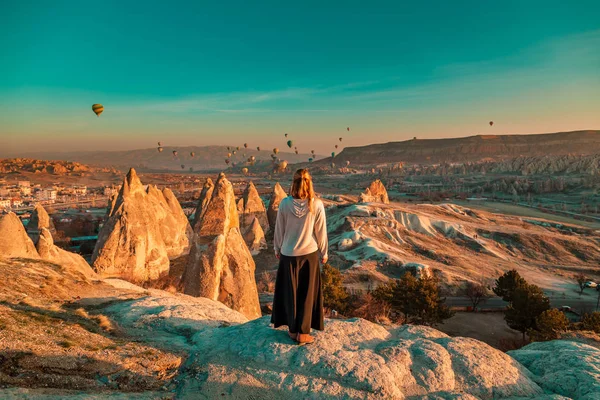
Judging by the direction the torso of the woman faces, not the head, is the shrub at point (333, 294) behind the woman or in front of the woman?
in front

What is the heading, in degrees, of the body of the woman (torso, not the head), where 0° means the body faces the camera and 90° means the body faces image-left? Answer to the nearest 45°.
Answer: approximately 180°

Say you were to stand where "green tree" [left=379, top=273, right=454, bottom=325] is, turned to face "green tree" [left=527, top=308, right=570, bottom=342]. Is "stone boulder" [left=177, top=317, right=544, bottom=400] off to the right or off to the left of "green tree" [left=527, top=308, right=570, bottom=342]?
right

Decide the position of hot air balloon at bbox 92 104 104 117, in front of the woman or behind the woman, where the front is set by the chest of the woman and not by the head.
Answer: in front

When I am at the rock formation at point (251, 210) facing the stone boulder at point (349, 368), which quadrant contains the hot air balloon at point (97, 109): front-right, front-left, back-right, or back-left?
back-right

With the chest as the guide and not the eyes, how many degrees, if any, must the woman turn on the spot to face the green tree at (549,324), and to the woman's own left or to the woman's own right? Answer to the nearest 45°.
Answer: approximately 45° to the woman's own right

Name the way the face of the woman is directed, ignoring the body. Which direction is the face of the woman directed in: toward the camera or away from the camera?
away from the camera

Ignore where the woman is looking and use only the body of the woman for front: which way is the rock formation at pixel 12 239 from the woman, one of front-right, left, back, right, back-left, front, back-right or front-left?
front-left

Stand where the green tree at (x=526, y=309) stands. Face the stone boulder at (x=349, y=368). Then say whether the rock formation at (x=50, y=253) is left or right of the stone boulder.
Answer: right
